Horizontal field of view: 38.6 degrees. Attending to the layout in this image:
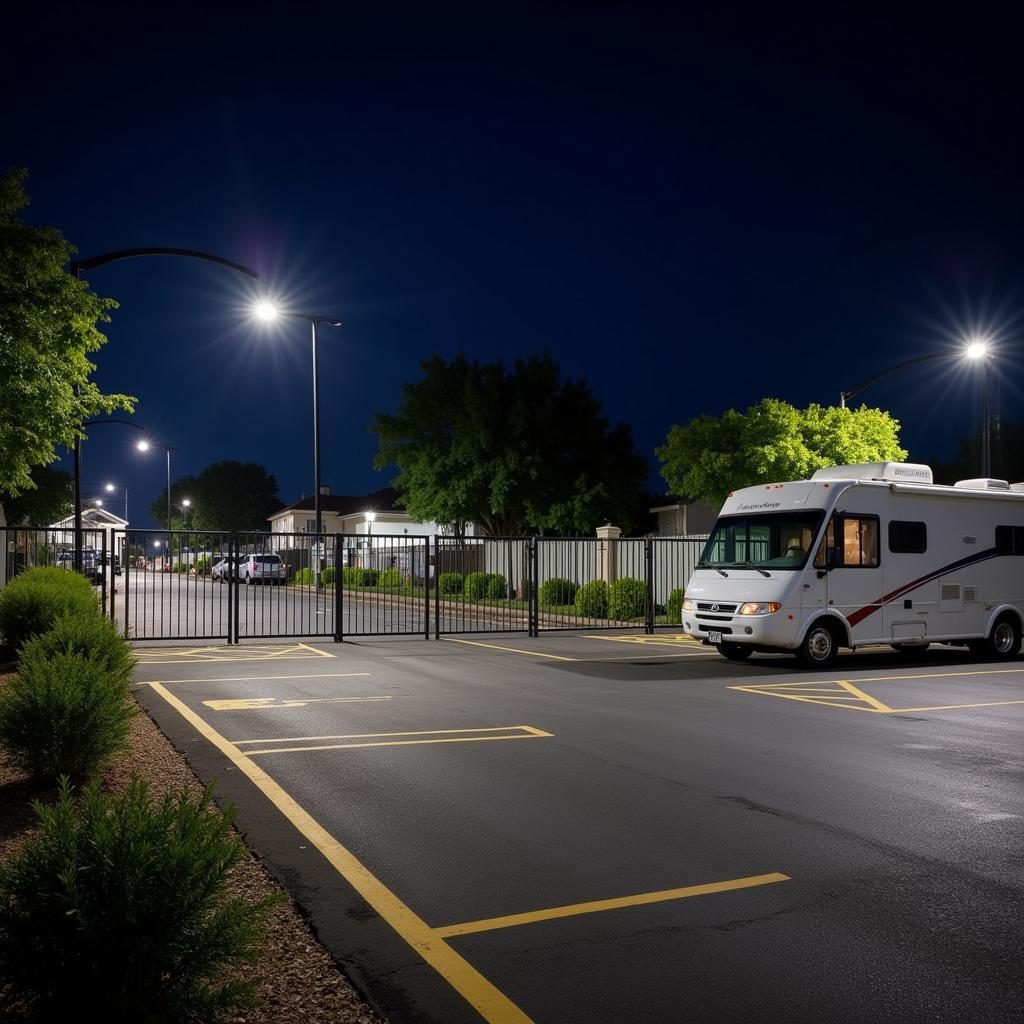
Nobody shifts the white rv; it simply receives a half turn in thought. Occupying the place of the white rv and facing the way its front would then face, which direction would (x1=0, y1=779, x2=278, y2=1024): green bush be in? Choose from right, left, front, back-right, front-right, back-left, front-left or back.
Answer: back-right

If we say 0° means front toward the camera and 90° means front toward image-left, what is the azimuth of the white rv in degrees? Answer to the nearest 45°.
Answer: approximately 45°

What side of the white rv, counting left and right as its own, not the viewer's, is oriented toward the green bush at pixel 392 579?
right

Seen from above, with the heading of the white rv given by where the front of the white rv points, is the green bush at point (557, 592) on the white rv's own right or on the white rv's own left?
on the white rv's own right

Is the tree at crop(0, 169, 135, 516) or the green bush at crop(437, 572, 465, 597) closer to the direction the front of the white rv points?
the tree

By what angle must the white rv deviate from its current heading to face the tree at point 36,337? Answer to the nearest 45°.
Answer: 0° — it already faces it

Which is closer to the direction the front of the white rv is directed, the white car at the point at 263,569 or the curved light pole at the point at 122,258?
the curved light pole

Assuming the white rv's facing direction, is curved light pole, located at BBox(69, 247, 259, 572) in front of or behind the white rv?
in front

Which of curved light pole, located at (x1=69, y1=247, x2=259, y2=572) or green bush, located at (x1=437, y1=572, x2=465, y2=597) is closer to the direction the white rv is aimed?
the curved light pole
